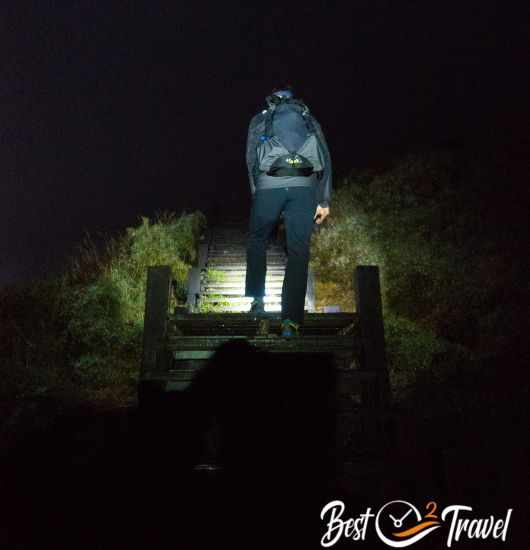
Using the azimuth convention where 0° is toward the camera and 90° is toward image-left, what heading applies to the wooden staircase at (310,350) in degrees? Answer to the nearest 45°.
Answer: approximately 0°

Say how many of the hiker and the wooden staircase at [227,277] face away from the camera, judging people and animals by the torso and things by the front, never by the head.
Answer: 1

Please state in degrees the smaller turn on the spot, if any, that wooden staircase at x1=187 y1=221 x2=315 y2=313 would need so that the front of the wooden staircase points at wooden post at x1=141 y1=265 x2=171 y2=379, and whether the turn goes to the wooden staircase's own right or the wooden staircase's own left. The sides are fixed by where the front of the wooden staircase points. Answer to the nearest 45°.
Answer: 0° — it already faces it

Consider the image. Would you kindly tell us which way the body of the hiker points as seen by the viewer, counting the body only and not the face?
away from the camera

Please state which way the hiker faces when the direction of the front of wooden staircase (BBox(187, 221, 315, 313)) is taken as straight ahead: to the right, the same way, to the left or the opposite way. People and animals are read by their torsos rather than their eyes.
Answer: the opposite way
